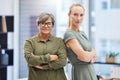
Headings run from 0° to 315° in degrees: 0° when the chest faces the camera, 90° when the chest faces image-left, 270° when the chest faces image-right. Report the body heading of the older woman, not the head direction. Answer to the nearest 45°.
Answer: approximately 0°
